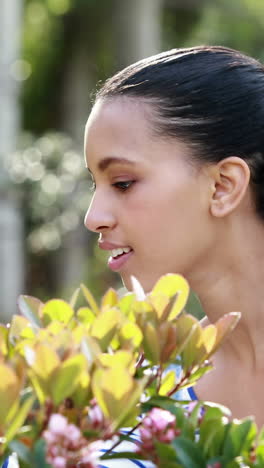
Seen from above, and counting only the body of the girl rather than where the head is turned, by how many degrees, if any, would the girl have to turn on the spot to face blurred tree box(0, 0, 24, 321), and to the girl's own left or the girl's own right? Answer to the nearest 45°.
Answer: approximately 90° to the girl's own right

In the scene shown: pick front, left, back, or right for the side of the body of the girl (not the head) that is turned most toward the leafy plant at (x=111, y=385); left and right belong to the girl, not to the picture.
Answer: front

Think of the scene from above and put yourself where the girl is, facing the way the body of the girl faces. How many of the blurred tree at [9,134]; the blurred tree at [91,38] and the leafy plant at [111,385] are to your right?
2

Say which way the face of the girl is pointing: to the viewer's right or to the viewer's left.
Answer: to the viewer's left

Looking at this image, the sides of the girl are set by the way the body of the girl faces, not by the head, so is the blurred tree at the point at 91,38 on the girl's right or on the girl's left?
on the girl's right

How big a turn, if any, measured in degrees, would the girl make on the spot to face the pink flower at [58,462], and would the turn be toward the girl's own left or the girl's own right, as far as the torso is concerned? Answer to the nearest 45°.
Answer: approximately 90° to the girl's own left

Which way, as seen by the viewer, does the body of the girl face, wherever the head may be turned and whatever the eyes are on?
to the viewer's left

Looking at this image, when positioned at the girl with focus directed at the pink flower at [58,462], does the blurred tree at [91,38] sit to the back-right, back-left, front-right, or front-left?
back-right
